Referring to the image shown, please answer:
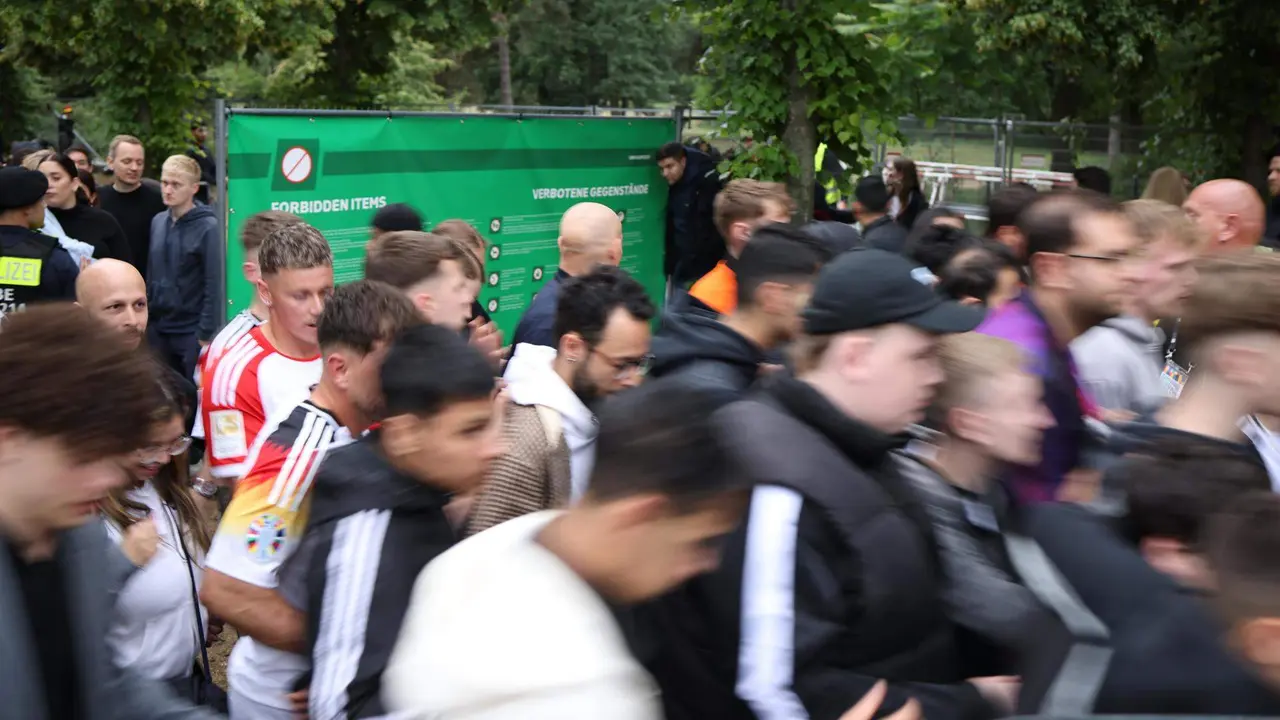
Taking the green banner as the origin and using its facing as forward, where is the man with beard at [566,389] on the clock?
The man with beard is roughly at 12 o'clock from the green banner.

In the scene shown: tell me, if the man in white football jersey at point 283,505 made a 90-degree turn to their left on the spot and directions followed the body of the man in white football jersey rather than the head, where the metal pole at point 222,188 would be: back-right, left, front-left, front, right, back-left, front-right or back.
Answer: front

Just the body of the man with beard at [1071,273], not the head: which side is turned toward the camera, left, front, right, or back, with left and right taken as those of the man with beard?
right

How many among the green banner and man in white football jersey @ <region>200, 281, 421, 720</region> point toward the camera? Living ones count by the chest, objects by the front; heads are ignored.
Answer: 1

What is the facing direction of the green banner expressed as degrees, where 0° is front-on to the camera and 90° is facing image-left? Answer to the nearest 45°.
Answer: approximately 0°

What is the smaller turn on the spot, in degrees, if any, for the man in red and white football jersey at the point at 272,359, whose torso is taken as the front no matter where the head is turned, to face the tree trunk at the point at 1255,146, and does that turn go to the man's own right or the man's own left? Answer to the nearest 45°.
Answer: approximately 90° to the man's own left

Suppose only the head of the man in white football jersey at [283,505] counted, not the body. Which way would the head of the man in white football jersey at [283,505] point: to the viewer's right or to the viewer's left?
to the viewer's right

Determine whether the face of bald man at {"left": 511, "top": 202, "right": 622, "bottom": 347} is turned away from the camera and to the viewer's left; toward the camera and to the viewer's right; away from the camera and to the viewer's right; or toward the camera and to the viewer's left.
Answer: away from the camera and to the viewer's right
